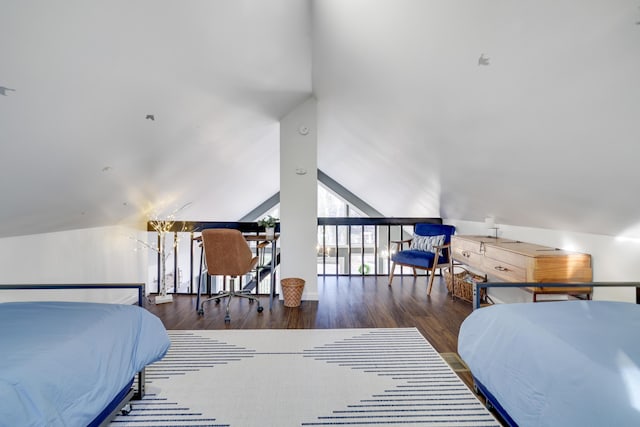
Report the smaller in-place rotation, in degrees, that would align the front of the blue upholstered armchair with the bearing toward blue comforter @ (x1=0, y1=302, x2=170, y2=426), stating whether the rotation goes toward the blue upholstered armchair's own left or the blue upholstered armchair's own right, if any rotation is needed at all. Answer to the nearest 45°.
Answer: approximately 45° to the blue upholstered armchair's own left

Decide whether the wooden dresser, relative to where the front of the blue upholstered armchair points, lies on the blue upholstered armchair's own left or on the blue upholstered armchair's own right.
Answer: on the blue upholstered armchair's own left

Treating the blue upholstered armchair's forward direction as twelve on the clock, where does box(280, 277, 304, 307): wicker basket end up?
The wicker basket is roughly at 12 o'clock from the blue upholstered armchair.

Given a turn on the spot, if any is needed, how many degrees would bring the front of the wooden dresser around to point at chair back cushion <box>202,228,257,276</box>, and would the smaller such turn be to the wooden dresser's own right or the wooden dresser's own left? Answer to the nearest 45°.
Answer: approximately 45° to the wooden dresser's own right

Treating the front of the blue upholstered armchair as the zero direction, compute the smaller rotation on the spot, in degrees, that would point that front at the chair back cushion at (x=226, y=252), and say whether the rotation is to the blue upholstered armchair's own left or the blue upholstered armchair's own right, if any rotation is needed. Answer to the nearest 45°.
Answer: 0° — it already faces it

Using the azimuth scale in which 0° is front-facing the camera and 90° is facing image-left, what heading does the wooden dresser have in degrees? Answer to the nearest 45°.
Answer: approximately 45°

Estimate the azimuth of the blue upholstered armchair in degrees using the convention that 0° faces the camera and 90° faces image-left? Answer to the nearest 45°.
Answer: approximately 45°
